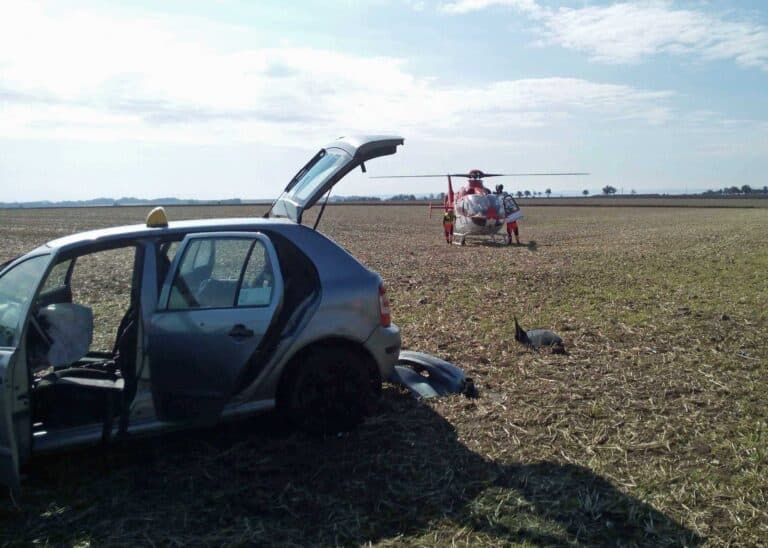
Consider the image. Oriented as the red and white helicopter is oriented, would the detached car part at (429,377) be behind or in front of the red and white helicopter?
in front

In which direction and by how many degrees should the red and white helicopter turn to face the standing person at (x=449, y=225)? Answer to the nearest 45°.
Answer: approximately 90° to its right

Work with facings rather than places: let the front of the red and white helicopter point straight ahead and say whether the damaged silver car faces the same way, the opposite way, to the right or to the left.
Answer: to the right

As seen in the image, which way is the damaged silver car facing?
to the viewer's left

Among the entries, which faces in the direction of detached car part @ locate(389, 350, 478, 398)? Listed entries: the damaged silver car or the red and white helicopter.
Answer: the red and white helicopter

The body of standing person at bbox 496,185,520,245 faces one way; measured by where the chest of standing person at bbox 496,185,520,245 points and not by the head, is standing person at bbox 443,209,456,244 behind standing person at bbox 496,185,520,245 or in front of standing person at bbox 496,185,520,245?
in front

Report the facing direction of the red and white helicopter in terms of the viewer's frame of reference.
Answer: facing the viewer

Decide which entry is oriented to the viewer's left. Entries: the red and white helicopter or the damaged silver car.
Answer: the damaged silver car

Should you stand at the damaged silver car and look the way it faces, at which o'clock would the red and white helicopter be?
The red and white helicopter is roughly at 4 o'clock from the damaged silver car.

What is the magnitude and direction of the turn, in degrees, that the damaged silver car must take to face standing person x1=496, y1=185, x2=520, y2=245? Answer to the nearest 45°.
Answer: approximately 135° to its right

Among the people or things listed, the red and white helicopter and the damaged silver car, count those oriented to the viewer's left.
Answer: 1
